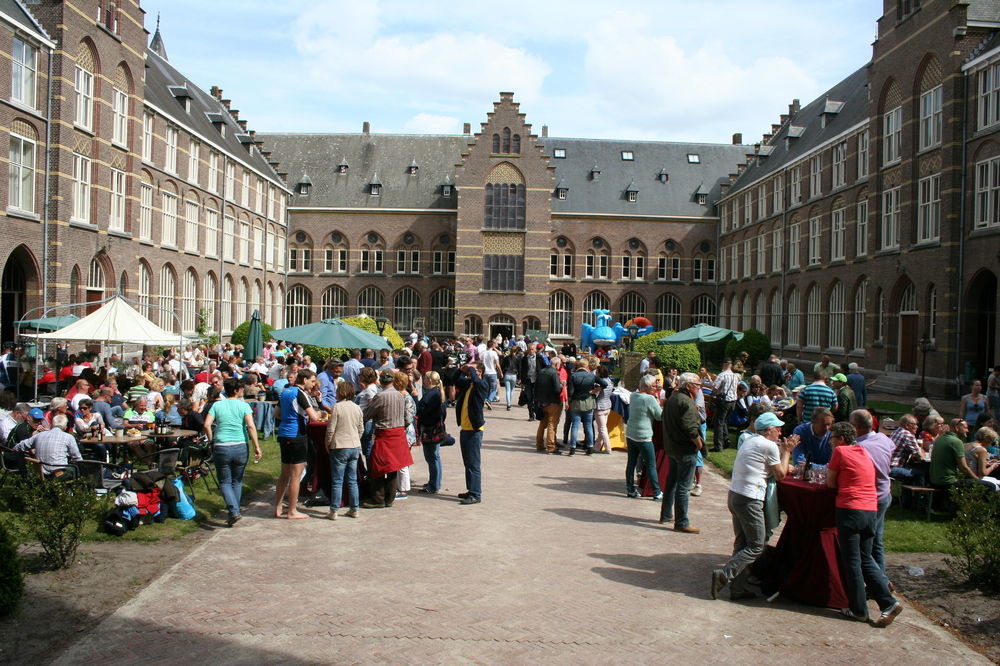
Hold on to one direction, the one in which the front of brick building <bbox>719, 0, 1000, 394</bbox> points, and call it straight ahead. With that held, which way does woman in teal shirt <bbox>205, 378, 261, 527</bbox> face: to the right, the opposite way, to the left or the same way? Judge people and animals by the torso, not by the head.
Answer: to the right

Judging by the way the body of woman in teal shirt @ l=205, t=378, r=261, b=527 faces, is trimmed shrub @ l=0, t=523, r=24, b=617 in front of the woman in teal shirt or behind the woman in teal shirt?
behind

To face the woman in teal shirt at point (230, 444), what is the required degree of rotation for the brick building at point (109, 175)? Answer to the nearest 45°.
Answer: approximately 45° to its right

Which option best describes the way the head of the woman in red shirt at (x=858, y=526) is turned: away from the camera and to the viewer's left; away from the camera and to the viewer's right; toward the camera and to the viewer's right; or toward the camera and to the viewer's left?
away from the camera and to the viewer's left

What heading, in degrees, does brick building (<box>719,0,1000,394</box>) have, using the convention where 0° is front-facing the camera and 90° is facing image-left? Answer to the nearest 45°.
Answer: approximately 45°

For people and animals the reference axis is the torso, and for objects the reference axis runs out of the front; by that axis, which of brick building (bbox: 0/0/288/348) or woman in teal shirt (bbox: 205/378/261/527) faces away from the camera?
the woman in teal shirt

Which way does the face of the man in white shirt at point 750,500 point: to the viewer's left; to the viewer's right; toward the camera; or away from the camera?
to the viewer's right

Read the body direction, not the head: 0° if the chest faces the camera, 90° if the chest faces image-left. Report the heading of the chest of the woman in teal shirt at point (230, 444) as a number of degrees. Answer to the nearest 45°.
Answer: approximately 180°

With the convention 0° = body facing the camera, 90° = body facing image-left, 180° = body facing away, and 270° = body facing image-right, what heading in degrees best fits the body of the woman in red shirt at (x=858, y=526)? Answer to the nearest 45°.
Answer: approximately 135°

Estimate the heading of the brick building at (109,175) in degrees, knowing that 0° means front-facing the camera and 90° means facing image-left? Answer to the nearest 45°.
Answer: approximately 315°

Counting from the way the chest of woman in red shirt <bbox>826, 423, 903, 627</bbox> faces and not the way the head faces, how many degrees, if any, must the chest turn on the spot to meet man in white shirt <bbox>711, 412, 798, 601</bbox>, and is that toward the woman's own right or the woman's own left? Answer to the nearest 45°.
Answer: approximately 45° to the woman's own left

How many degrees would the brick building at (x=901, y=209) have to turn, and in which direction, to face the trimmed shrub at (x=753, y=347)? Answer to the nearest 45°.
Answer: approximately 90° to its right

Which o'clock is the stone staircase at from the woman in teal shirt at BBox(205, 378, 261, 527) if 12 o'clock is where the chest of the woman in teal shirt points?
The stone staircase is roughly at 2 o'clock from the woman in teal shirt.
